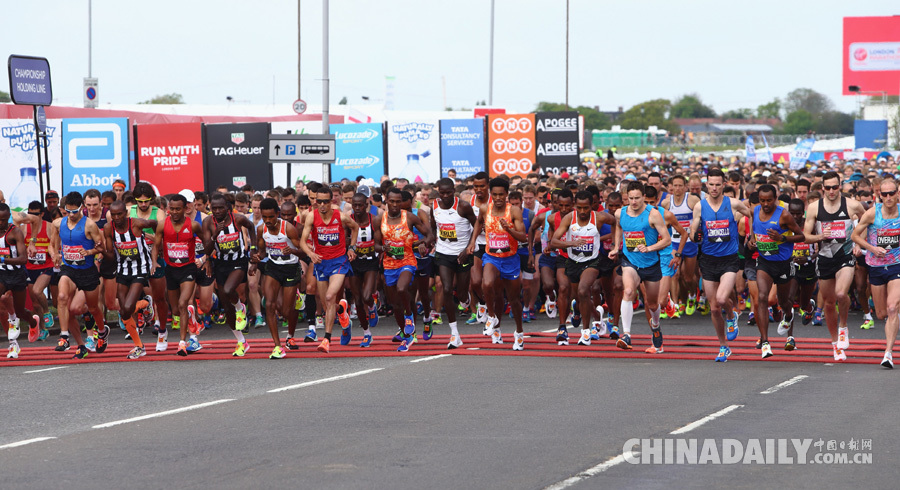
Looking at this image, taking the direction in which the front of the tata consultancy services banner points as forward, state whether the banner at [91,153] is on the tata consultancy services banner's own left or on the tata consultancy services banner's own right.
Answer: on the tata consultancy services banner's own right

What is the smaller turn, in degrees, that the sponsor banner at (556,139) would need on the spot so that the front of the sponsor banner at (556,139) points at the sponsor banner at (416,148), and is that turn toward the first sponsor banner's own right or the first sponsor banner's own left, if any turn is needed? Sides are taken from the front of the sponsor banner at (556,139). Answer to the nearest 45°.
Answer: approximately 90° to the first sponsor banner's own right

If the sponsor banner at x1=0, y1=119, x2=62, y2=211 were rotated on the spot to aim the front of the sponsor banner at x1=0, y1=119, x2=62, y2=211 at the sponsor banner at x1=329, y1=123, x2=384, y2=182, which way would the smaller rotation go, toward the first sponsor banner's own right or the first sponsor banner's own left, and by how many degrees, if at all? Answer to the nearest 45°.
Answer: approximately 90° to the first sponsor banner's own left

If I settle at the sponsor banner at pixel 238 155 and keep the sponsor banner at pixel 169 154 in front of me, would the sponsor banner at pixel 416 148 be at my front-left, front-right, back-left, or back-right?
back-right

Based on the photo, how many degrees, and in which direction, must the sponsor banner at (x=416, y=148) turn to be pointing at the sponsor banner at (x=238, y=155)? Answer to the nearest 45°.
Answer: approximately 90° to its right

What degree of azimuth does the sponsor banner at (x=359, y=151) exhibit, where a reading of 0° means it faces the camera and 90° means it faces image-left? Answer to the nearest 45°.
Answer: approximately 0°

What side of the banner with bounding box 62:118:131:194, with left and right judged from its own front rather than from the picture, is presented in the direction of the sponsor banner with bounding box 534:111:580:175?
left

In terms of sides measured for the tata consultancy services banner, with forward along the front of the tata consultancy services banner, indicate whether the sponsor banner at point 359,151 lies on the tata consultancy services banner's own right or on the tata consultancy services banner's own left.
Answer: on the tata consultancy services banner's own right

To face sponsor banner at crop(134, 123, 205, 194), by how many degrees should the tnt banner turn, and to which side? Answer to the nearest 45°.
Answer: approximately 90° to its right

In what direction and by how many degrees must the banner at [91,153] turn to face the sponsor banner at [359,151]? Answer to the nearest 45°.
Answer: approximately 90° to its left

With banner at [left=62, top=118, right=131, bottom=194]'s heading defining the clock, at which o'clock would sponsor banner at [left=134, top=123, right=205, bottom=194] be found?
The sponsor banner is roughly at 8 o'clock from the banner.

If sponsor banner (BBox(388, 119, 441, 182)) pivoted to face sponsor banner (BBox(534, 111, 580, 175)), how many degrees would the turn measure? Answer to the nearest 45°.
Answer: approximately 90° to its left

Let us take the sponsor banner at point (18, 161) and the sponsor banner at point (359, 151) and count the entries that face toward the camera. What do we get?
2

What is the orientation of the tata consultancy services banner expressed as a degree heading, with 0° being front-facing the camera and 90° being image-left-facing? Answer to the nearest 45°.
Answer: approximately 0°

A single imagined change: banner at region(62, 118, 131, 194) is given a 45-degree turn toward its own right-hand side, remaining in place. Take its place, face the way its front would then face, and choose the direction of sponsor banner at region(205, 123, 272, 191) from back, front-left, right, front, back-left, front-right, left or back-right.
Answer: back-left
